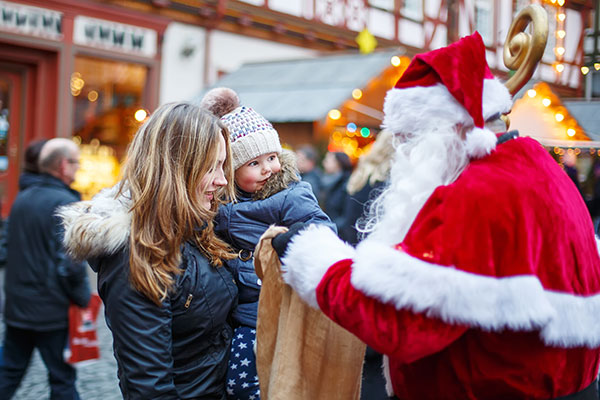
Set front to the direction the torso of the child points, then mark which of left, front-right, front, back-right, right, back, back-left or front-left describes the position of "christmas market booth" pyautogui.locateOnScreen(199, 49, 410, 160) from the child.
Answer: back-left

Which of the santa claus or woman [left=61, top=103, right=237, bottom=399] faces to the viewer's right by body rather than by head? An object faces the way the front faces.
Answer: the woman

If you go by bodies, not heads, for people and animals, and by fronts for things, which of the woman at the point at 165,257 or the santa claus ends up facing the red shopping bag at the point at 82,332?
the santa claus

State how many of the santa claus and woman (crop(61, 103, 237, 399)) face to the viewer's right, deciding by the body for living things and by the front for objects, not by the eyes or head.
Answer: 1

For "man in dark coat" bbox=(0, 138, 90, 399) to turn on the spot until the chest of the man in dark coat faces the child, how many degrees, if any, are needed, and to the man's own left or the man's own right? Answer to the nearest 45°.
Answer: approximately 135° to the man's own right

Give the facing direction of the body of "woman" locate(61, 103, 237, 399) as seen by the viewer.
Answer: to the viewer's right

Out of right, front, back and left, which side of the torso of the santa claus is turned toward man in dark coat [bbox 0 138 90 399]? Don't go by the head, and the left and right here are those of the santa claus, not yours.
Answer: front

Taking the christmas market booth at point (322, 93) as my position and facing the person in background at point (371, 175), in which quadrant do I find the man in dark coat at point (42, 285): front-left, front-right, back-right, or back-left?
front-right

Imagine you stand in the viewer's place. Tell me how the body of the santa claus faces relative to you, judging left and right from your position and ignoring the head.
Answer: facing away from the viewer and to the left of the viewer

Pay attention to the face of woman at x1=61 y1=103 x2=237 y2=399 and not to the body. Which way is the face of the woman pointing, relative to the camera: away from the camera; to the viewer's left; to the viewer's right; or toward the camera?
to the viewer's right

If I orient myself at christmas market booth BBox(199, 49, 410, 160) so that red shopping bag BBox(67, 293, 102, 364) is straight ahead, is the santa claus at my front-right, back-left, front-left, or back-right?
front-left

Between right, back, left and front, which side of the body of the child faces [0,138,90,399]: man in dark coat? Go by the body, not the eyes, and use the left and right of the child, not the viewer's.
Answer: back
